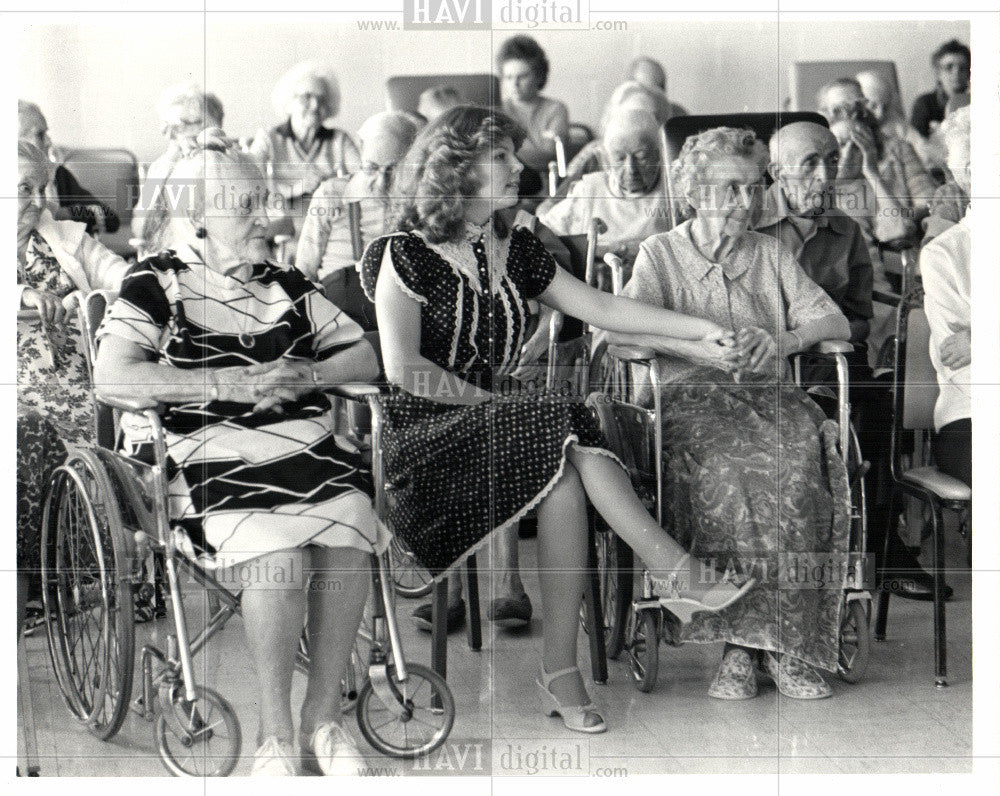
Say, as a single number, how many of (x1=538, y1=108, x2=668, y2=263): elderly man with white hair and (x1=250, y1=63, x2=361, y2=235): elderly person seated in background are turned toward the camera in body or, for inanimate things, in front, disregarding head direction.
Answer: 2

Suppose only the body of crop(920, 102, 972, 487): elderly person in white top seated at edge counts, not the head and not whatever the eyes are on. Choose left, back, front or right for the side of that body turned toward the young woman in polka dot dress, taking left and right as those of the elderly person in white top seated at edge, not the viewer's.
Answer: right

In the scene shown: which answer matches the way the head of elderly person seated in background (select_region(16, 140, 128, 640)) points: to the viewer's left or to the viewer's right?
to the viewer's right

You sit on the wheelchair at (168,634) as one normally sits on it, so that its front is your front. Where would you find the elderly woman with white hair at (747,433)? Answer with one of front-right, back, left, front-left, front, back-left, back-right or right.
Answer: front-left

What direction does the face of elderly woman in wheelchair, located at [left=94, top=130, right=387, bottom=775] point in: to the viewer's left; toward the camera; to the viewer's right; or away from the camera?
to the viewer's right

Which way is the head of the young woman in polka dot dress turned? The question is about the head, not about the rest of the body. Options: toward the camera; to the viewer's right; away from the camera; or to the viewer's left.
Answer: to the viewer's right

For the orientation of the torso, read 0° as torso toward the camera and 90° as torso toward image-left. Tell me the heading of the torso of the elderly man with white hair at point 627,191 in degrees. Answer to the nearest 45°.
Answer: approximately 0°

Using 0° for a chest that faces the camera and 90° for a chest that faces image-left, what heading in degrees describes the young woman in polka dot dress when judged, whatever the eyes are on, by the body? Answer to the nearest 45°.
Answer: approximately 315°

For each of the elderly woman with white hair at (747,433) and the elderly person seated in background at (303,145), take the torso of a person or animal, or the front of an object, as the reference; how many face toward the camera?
2

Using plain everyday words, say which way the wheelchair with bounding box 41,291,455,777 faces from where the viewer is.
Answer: facing the viewer and to the right of the viewer

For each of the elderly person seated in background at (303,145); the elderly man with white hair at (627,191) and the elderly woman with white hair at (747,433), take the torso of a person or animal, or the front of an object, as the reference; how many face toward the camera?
3

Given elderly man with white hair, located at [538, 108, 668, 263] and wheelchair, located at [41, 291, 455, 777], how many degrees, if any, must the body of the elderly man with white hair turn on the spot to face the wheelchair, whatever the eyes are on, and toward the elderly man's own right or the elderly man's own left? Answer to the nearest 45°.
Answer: approximately 45° to the elderly man's own right
